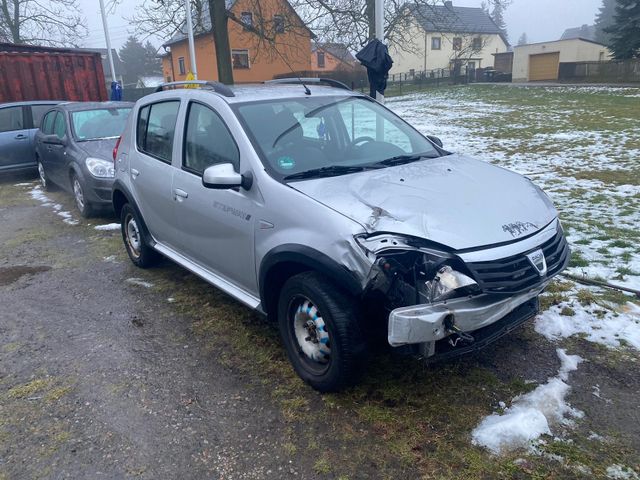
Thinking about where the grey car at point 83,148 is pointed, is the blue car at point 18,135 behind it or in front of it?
behind

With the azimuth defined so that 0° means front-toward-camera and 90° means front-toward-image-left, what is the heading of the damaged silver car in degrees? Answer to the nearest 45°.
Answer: approximately 315°

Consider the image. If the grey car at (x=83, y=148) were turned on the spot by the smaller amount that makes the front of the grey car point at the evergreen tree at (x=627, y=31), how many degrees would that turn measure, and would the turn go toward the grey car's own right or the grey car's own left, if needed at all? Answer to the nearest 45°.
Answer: approximately 90° to the grey car's own left

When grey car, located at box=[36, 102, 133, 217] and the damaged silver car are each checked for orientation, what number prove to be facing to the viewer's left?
0

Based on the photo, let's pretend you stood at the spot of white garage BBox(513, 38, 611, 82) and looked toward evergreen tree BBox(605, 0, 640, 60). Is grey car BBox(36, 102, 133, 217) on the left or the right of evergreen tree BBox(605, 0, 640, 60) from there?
right

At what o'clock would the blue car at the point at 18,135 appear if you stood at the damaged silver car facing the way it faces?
The blue car is roughly at 6 o'clock from the damaged silver car.

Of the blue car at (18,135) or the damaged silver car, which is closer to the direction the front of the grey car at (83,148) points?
the damaged silver car

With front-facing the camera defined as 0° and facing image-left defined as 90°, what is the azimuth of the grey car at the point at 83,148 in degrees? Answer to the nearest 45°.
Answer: approximately 315°

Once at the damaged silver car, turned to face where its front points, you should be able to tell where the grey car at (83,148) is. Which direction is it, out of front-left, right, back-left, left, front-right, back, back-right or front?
back
